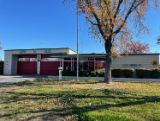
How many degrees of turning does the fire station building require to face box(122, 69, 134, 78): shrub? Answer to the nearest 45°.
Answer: approximately 45° to its left

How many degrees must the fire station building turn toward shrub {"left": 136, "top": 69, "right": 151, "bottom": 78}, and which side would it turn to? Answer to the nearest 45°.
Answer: approximately 45° to its left

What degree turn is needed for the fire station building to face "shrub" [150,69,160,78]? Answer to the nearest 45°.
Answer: approximately 45° to its left

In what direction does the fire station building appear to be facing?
toward the camera

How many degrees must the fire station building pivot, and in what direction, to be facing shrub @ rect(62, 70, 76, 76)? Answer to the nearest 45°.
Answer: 0° — it already faces it
